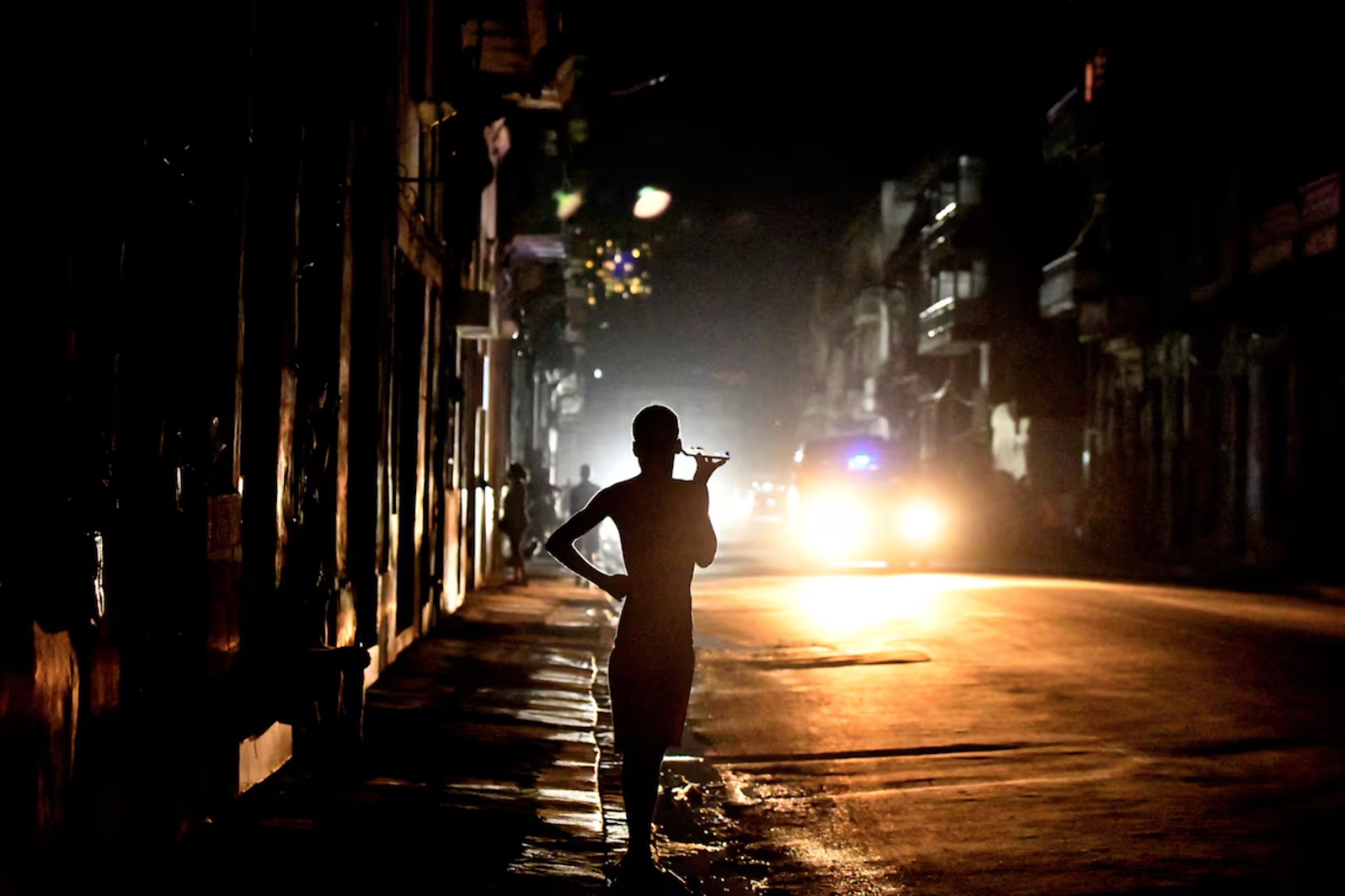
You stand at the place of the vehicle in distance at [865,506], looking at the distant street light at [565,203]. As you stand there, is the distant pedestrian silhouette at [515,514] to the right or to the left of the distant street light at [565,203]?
left

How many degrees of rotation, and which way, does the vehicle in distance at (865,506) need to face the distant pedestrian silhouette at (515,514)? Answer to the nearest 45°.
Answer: approximately 45° to its right

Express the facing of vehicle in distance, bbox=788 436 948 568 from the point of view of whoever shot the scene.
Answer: facing the viewer

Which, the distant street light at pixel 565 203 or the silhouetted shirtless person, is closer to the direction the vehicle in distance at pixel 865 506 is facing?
the silhouetted shirtless person

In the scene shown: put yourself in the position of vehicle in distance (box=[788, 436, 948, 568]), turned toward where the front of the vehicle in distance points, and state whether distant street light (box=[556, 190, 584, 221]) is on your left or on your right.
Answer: on your right

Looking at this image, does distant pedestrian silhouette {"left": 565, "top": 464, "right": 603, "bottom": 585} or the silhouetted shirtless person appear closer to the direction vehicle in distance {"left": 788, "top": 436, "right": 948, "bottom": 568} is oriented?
the silhouetted shirtless person

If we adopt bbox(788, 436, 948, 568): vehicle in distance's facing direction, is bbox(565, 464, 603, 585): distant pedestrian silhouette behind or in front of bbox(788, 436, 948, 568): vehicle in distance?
in front

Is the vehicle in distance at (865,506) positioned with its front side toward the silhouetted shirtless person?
yes
